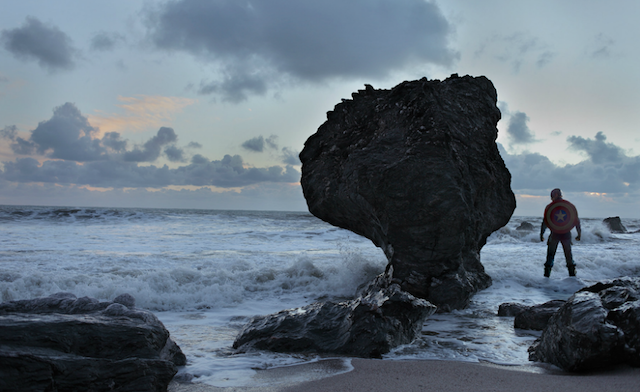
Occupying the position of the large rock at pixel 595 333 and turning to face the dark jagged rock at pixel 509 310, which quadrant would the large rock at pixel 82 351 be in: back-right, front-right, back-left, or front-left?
back-left

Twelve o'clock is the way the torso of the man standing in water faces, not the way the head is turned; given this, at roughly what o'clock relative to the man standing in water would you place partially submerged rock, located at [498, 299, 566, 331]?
The partially submerged rock is roughly at 6 o'clock from the man standing in water.

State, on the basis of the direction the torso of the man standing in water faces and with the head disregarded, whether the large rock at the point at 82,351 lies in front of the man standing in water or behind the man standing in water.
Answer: behind

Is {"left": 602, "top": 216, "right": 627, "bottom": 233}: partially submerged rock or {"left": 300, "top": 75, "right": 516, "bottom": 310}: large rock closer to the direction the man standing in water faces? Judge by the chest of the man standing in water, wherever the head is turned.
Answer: the partially submerged rock

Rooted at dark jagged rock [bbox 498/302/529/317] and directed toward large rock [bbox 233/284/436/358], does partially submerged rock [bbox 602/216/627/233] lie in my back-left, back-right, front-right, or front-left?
back-right

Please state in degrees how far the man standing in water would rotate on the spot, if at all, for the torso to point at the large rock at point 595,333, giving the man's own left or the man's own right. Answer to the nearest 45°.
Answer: approximately 180°

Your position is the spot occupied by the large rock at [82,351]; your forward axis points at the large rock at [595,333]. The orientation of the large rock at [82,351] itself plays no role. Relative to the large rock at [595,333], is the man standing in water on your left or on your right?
left

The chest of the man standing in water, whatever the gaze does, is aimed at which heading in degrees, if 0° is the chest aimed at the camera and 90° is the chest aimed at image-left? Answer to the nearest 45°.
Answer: approximately 180°

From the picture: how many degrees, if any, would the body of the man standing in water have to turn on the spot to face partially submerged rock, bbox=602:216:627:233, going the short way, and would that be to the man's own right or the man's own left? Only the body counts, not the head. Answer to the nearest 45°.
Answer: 0° — they already face it
